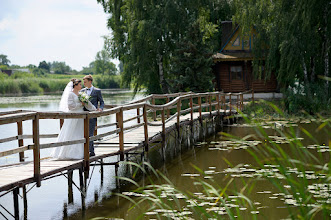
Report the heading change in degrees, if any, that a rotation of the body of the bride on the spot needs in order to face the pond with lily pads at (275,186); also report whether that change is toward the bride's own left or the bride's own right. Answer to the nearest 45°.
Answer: approximately 90° to the bride's own right

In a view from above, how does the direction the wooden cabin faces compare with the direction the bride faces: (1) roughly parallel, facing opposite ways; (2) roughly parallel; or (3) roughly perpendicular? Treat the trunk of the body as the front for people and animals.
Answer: roughly perpendicular

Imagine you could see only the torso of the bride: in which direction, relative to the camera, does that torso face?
to the viewer's right

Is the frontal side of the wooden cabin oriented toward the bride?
yes

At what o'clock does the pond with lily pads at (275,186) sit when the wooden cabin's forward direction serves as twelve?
The pond with lily pads is roughly at 12 o'clock from the wooden cabin.

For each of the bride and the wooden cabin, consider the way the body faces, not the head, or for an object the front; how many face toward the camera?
1

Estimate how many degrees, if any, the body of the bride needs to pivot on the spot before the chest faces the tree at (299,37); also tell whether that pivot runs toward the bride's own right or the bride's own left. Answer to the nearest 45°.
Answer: approximately 45° to the bride's own left

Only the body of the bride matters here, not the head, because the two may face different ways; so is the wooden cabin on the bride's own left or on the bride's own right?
on the bride's own left

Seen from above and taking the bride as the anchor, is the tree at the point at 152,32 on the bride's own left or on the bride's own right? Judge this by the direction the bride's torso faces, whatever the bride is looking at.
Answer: on the bride's own left

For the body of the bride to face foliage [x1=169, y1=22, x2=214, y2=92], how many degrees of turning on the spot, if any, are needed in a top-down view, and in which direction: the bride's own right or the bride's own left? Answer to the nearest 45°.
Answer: approximately 45° to the bride's own left

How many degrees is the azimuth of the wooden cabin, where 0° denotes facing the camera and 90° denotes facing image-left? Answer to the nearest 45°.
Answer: approximately 0°
